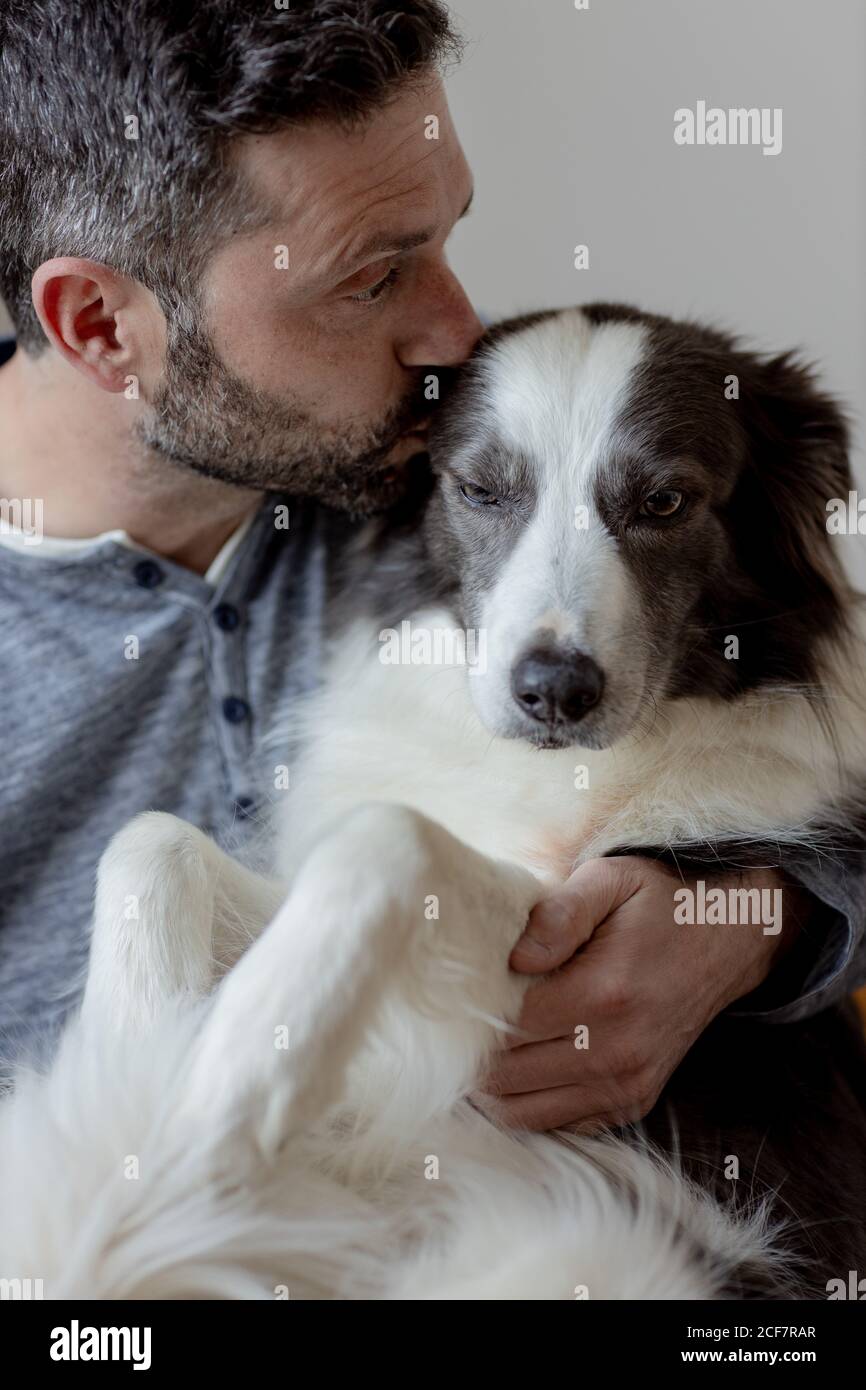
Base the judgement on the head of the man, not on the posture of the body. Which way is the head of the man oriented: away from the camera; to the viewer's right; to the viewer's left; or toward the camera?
to the viewer's right

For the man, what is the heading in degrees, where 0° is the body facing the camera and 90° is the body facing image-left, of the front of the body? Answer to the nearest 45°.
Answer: approximately 315°
